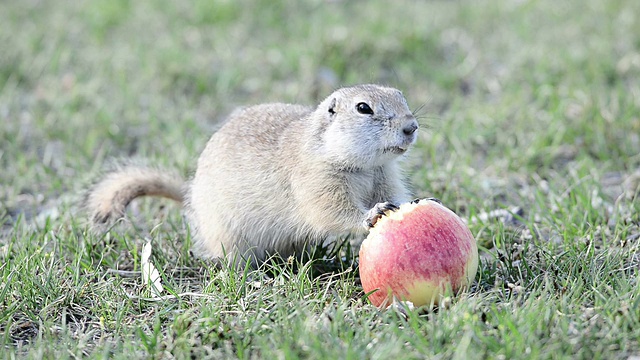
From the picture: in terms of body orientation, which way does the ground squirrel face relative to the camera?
to the viewer's right

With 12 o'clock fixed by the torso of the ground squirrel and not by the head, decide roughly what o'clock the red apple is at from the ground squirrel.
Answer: The red apple is roughly at 2 o'clock from the ground squirrel.
